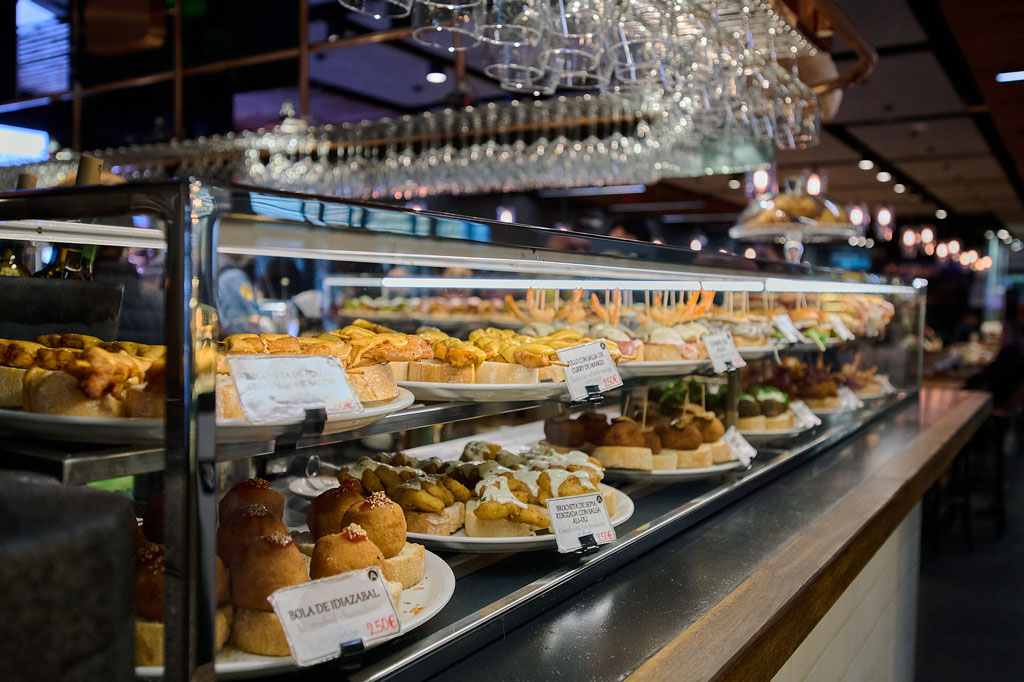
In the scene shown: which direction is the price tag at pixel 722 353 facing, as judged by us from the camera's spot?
facing the viewer

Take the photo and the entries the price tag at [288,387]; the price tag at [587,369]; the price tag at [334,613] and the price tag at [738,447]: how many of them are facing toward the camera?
4

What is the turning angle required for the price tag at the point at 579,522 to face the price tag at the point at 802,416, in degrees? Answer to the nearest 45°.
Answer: approximately 135° to its left

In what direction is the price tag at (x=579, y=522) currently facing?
toward the camera

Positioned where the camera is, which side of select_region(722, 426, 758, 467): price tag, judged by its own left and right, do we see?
front

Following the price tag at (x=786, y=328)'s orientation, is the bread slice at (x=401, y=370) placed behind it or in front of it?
in front

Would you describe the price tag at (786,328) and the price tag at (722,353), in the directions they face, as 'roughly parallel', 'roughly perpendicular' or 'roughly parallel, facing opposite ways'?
roughly parallel

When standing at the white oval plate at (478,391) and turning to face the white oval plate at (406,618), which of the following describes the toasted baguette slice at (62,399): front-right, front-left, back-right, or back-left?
front-right

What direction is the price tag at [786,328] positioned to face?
toward the camera

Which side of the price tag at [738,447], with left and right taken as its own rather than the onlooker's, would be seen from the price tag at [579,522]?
right
